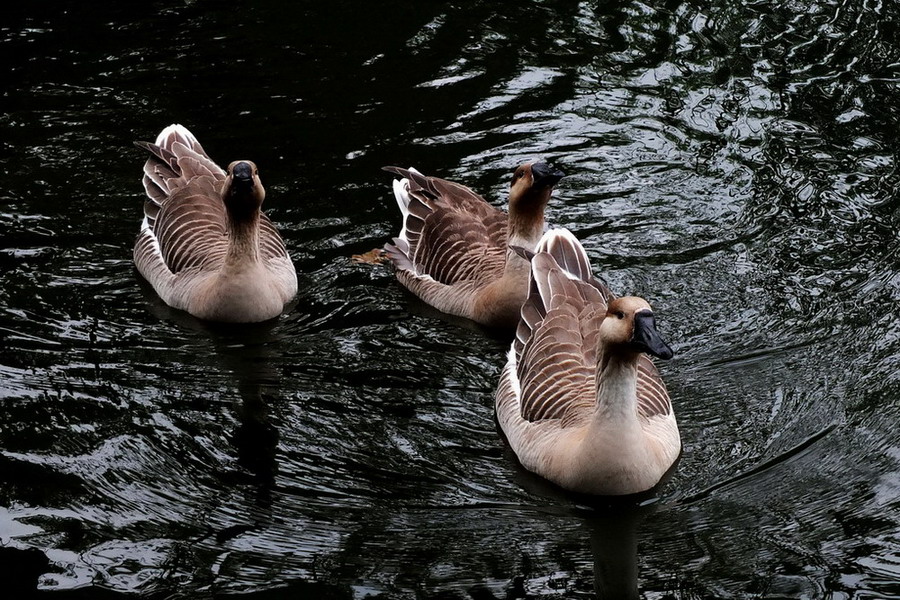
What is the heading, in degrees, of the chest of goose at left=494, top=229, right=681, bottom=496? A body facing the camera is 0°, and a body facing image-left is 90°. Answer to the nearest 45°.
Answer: approximately 315°

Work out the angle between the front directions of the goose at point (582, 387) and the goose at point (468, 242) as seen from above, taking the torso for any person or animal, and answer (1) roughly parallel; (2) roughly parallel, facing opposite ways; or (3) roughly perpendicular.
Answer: roughly parallel

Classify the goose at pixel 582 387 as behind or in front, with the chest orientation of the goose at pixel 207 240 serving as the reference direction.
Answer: in front

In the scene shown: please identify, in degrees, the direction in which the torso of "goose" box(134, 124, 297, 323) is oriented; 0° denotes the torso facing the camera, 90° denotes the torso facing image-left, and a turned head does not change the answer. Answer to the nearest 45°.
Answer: approximately 315°

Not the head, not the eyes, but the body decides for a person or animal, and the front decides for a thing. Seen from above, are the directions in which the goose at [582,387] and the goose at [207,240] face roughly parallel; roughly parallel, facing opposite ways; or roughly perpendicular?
roughly parallel

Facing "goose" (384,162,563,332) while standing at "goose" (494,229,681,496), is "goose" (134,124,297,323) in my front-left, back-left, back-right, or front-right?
front-left

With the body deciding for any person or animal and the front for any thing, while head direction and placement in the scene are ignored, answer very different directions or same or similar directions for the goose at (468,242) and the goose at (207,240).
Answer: same or similar directions

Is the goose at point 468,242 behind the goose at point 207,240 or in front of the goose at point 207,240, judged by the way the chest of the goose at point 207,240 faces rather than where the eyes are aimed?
in front

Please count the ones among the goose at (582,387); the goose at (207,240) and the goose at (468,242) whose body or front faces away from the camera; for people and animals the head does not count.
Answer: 0

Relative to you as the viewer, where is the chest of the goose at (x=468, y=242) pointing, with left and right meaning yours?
facing the viewer and to the right of the viewer

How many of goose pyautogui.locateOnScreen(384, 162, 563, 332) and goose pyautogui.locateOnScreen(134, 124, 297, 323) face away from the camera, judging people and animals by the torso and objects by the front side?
0

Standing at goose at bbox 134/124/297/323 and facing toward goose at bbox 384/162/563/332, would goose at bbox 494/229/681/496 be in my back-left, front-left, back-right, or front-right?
front-right
